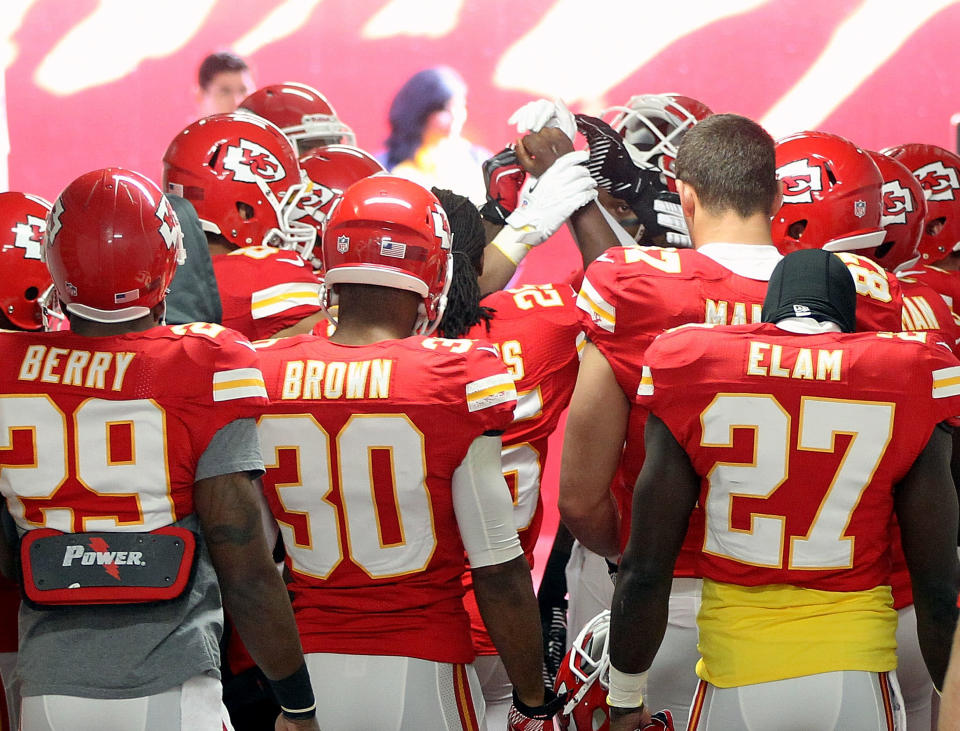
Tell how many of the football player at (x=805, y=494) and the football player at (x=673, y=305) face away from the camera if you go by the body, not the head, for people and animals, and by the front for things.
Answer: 2

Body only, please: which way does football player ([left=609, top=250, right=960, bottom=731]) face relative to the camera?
away from the camera

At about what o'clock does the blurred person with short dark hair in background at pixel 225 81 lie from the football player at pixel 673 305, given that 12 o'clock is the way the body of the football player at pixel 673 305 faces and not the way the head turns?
the blurred person with short dark hair in background at pixel 225 81 is roughly at 11 o'clock from the football player at pixel 673 305.

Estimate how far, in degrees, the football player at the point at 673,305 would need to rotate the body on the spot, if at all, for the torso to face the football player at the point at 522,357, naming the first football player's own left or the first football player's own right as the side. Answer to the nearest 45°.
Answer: approximately 45° to the first football player's own left

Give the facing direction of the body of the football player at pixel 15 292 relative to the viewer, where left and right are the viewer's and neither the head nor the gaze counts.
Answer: facing away from the viewer and to the right of the viewer

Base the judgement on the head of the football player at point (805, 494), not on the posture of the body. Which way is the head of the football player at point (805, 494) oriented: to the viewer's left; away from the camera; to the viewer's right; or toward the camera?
away from the camera

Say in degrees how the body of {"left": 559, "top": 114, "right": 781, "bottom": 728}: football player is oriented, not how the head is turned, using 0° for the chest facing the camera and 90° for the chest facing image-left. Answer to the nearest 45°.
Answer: approximately 180°

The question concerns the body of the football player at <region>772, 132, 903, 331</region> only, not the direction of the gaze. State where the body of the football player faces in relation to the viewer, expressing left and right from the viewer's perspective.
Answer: facing away from the viewer and to the left of the viewer

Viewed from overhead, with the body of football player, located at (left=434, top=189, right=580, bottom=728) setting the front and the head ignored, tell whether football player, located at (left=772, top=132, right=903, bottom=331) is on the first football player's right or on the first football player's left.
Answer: on the first football player's right

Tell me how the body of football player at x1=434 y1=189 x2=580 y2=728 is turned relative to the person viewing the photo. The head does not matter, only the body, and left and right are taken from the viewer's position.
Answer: facing away from the viewer and to the right of the viewer

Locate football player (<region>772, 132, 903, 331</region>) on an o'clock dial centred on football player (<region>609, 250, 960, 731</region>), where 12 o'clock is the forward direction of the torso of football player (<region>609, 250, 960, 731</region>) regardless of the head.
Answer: football player (<region>772, 132, 903, 331</region>) is roughly at 12 o'clock from football player (<region>609, 250, 960, 731</region>).

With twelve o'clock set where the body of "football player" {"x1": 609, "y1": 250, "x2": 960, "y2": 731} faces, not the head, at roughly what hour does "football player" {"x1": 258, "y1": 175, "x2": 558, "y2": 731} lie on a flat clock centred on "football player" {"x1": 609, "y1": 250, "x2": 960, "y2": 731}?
"football player" {"x1": 258, "y1": 175, "x2": 558, "y2": 731} is roughly at 9 o'clock from "football player" {"x1": 609, "y1": 250, "x2": 960, "y2": 731}.

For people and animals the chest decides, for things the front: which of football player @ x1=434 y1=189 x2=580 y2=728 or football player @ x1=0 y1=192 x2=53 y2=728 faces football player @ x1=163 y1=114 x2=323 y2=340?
football player @ x1=0 y1=192 x2=53 y2=728

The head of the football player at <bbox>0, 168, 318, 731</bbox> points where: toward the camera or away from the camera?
away from the camera

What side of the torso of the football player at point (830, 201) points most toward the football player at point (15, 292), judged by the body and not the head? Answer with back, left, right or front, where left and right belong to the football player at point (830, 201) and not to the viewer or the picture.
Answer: left

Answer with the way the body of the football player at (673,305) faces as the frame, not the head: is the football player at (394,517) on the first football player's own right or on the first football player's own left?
on the first football player's own left
